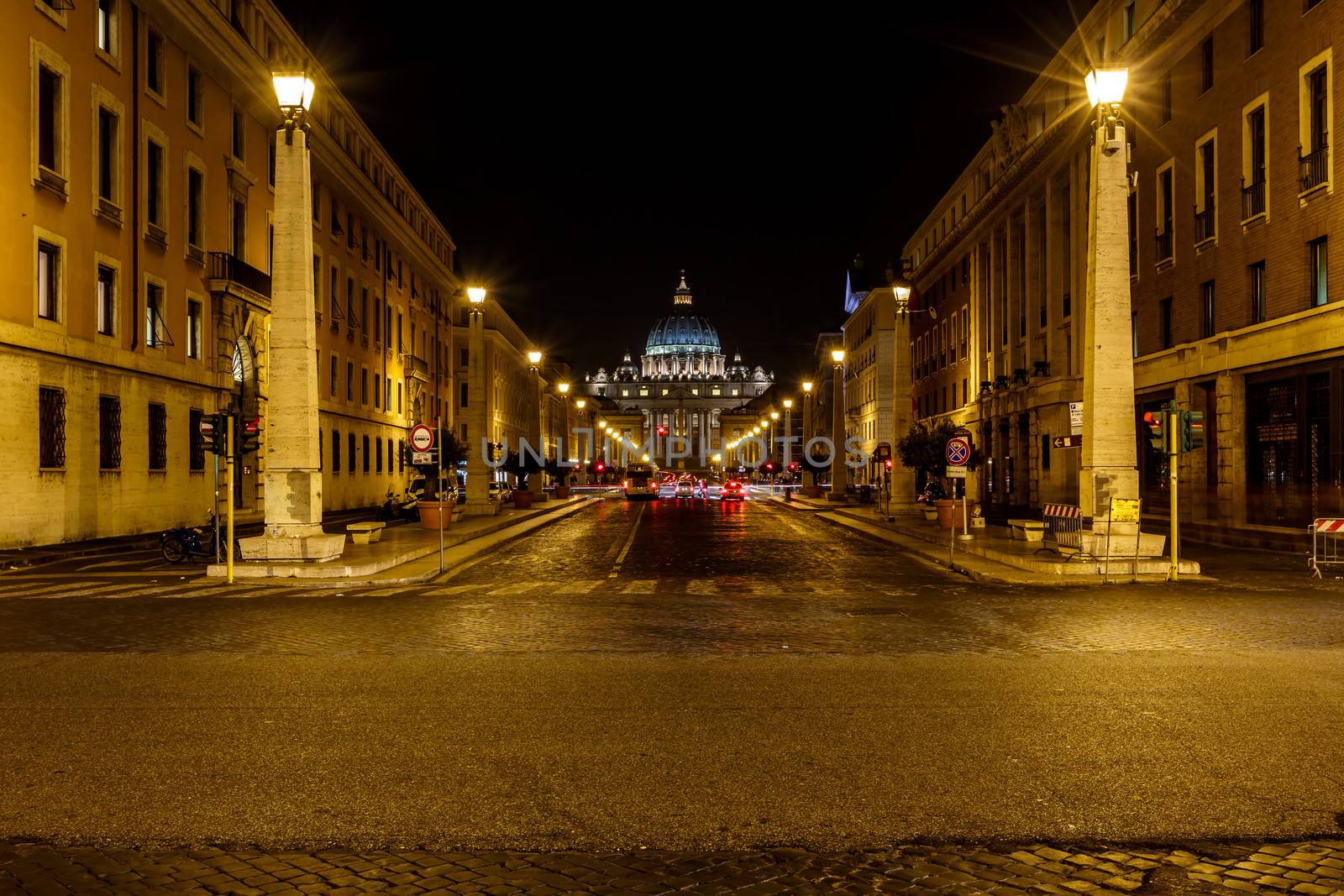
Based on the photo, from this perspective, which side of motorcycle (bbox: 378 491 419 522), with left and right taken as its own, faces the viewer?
left

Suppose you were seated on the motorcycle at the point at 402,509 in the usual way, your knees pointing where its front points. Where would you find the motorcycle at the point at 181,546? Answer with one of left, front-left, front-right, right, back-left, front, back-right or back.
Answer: left

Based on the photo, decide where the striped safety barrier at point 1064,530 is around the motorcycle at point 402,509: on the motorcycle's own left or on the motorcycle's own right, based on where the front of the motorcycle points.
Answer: on the motorcycle's own left
